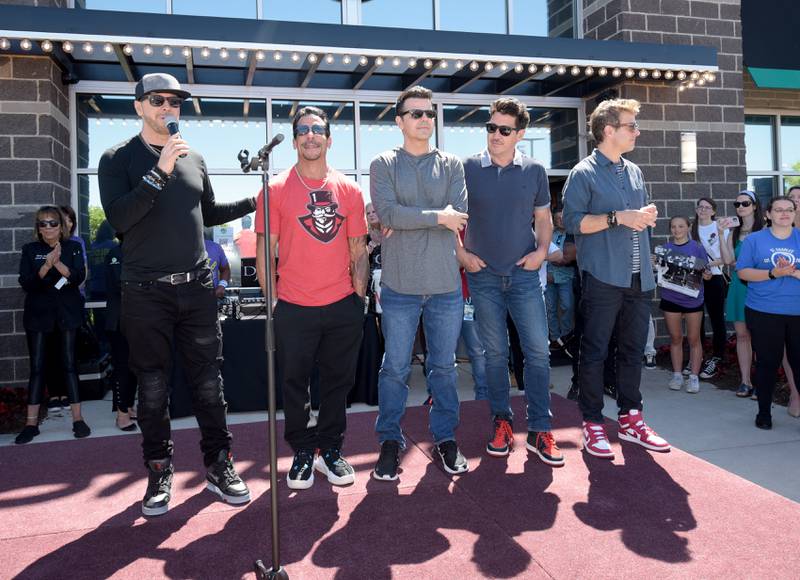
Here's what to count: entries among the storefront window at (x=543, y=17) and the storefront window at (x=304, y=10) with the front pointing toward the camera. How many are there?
2

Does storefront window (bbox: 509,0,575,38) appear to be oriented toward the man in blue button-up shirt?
yes

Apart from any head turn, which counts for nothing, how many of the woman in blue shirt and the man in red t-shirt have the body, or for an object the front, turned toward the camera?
2

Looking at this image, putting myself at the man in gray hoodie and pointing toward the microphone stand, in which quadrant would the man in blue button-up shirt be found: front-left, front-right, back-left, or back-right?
back-left

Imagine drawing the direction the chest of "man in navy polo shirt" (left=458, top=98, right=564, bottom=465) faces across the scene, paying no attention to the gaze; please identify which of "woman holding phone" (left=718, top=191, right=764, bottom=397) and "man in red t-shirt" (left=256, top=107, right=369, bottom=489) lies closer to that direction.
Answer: the man in red t-shirt

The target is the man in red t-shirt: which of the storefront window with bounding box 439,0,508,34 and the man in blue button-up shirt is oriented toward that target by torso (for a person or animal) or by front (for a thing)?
the storefront window

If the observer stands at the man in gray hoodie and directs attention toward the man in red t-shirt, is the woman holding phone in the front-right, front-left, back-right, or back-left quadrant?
back-right

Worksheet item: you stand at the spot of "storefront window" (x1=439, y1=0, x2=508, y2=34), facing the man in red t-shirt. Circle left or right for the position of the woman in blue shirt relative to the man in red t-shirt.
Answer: left
